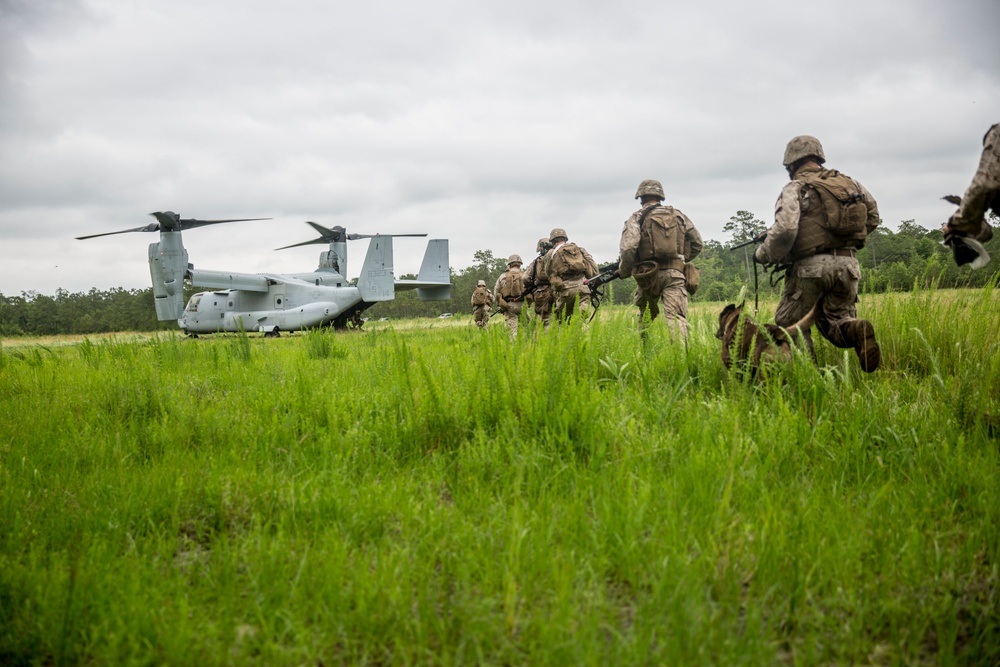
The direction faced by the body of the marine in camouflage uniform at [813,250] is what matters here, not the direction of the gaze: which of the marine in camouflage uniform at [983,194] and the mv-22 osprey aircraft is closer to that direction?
the mv-22 osprey aircraft

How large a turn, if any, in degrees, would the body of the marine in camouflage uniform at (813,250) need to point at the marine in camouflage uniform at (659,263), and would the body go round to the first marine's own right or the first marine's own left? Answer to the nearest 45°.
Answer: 0° — they already face them

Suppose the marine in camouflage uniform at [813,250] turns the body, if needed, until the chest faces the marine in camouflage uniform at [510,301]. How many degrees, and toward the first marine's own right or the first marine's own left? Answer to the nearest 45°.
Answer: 0° — they already face them

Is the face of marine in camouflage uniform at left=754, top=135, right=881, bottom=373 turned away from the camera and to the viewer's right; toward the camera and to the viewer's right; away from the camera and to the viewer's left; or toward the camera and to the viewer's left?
away from the camera and to the viewer's left

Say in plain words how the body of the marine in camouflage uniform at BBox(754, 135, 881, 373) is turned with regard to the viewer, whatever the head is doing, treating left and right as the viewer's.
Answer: facing away from the viewer and to the left of the viewer

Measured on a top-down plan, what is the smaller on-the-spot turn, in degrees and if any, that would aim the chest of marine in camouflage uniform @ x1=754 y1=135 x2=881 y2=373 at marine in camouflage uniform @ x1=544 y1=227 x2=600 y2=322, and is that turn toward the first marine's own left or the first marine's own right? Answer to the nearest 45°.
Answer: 0° — they already face them

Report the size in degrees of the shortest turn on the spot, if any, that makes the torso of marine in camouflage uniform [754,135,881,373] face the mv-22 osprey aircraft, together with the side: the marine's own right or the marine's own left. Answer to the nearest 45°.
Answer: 0° — they already face it
